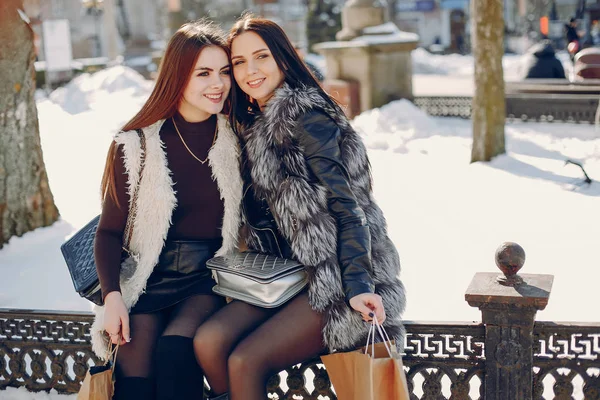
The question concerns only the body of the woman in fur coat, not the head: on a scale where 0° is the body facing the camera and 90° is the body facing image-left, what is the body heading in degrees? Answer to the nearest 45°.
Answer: approximately 45°

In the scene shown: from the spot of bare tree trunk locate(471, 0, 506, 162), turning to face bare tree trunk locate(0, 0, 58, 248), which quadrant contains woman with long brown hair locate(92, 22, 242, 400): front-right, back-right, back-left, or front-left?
front-left

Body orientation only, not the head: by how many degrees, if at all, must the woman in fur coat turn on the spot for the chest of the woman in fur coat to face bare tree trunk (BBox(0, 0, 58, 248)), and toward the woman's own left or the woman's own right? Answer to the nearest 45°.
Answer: approximately 90° to the woman's own right

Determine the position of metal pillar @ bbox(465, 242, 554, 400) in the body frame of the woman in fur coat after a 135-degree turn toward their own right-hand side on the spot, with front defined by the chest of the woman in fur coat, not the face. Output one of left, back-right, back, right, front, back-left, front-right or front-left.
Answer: right

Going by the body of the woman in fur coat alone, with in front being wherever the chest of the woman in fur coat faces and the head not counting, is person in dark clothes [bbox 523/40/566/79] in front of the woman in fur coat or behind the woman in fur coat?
behind

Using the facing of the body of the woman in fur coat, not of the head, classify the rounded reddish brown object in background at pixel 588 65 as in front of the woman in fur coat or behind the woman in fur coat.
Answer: behind
